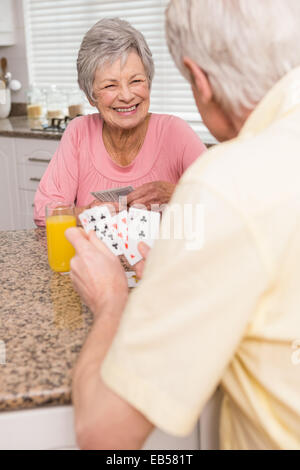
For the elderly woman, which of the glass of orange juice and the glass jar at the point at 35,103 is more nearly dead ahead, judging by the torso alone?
the glass of orange juice

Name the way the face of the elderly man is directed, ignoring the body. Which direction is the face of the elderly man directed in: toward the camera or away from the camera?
away from the camera

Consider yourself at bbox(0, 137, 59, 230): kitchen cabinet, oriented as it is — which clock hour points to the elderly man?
The elderly man is roughly at 12 o'clock from the kitchen cabinet.

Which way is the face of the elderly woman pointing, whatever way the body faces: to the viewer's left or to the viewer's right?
to the viewer's right

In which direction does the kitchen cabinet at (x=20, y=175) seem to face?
toward the camera

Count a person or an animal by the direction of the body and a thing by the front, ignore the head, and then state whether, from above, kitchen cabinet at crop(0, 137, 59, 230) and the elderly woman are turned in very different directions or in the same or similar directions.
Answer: same or similar directions

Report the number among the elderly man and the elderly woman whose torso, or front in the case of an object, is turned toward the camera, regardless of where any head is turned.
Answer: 1

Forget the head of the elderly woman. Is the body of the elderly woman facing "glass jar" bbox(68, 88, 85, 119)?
no

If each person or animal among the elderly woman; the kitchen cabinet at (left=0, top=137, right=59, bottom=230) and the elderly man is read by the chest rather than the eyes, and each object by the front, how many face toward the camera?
2

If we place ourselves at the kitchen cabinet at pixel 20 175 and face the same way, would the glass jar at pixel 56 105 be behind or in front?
behind

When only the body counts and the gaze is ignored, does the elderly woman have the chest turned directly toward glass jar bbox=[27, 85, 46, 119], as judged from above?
no

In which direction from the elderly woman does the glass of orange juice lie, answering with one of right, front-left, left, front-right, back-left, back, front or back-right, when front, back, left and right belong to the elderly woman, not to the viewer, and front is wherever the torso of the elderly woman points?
front

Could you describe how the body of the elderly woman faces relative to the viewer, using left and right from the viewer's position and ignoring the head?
facing the viewer

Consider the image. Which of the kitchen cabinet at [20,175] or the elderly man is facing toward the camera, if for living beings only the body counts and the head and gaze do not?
the kitchen cabinet

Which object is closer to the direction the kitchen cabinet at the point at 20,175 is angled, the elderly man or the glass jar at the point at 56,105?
the elderly man

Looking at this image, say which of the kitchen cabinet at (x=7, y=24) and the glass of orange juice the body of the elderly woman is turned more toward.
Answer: the glass of orange juice
